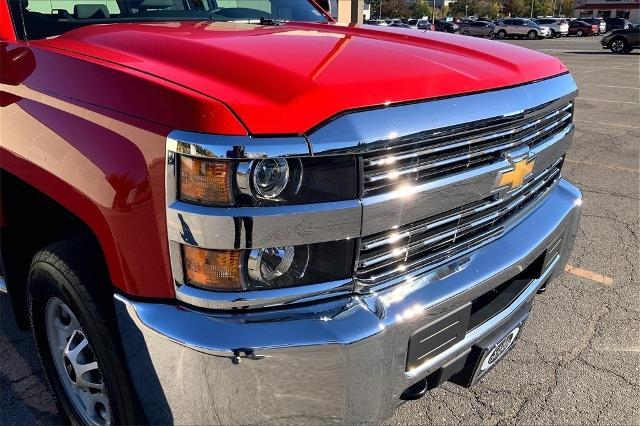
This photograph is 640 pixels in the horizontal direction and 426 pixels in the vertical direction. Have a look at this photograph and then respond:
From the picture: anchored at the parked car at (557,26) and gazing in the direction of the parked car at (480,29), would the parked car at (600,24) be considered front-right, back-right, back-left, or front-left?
back-right

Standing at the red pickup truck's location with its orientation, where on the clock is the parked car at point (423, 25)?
The parked car is roughly at 8 o'clock from the red pickup truck.

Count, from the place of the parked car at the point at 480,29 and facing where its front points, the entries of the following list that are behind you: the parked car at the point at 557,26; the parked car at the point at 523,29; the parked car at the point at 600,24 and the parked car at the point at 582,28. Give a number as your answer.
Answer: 0

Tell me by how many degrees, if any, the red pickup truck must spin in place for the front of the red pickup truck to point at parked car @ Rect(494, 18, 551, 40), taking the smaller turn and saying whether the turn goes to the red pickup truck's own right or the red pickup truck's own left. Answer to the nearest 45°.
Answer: approximately 90° to the red pickup truck's own left

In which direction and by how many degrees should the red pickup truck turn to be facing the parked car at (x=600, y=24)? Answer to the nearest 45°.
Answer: approximately 90° to its left

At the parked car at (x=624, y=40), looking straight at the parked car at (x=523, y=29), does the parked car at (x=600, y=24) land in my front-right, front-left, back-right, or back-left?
front-right

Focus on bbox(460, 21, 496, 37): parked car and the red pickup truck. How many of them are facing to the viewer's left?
0

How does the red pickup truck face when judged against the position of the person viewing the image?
facing the viewer and to the right of the viewer

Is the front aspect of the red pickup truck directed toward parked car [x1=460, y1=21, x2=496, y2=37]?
no

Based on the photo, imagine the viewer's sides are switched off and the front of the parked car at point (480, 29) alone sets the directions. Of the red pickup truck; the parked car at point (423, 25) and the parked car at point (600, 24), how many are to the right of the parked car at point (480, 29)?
1

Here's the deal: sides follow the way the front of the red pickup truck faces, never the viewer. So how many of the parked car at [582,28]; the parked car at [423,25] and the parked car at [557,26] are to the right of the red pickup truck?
0
